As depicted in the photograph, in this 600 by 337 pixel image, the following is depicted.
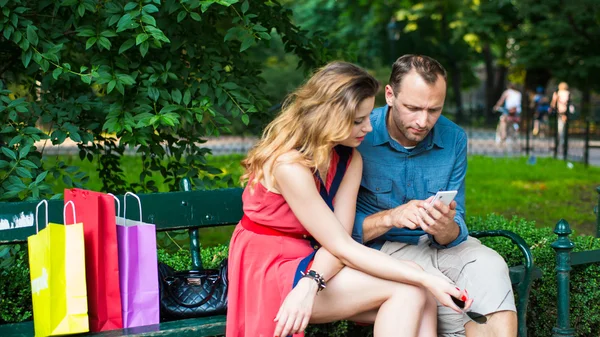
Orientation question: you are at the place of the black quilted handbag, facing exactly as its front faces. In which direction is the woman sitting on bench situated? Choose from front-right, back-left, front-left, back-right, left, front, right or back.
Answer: front-left

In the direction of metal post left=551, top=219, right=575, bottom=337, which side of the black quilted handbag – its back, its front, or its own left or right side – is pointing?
left

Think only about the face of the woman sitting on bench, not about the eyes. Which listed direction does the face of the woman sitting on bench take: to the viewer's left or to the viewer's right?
to the viewer's right

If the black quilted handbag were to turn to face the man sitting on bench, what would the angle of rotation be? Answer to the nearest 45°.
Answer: approximately 90° to its left

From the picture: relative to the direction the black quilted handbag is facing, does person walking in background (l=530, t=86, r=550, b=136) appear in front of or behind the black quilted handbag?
behind

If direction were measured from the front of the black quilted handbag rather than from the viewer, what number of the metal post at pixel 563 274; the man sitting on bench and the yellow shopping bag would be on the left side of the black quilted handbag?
2

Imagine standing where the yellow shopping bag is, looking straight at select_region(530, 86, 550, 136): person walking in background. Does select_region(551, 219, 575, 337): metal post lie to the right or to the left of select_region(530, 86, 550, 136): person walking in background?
right

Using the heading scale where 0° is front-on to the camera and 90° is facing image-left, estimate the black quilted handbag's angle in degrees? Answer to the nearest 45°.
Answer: approximately 0°
